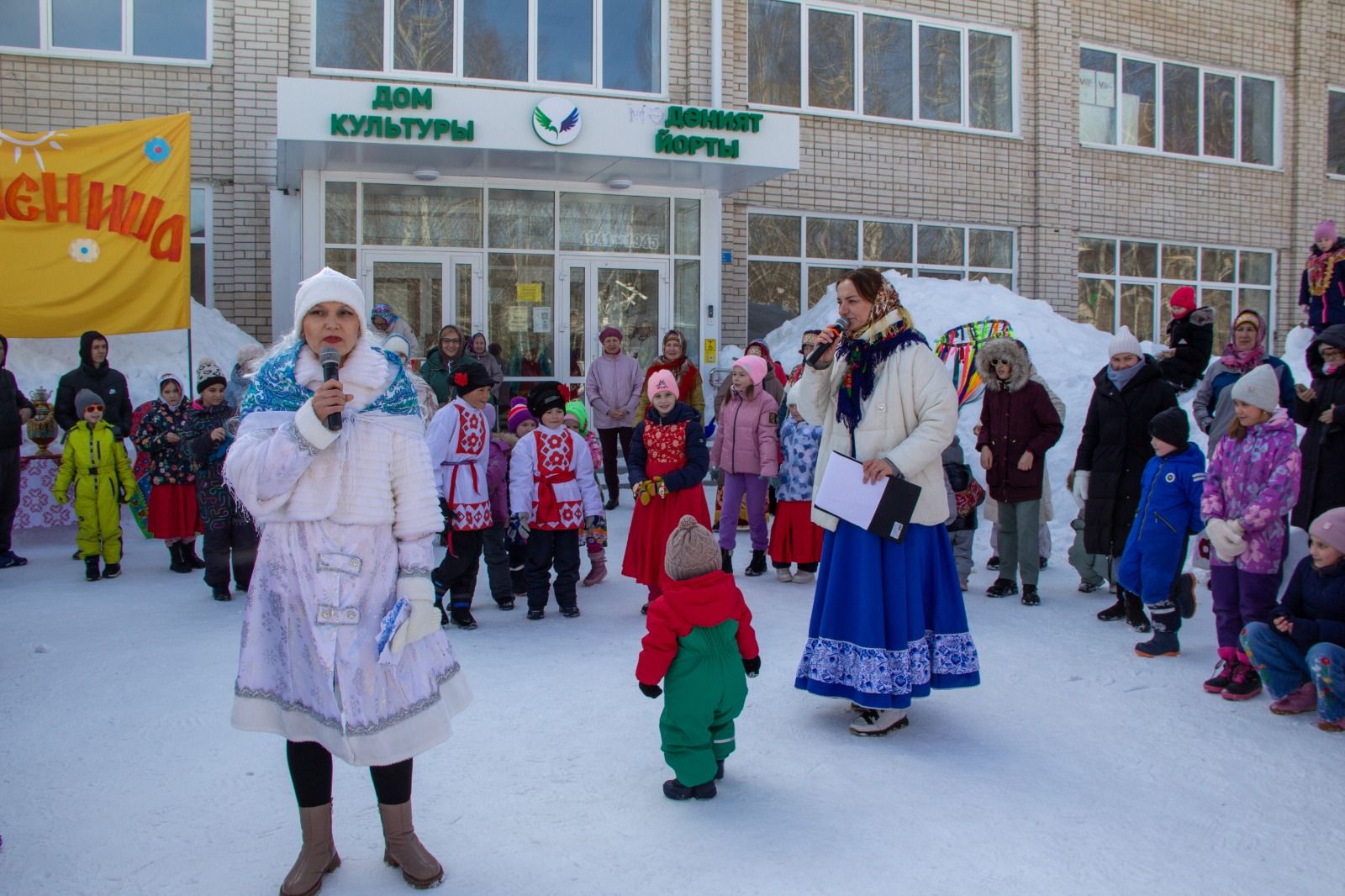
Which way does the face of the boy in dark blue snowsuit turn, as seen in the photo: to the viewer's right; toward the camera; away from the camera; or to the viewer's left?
to the viewer's left

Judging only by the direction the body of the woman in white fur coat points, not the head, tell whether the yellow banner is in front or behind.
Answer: behind

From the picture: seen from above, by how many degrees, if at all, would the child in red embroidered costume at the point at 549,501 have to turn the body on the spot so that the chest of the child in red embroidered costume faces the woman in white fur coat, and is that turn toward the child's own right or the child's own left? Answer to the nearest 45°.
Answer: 0° — they already face them

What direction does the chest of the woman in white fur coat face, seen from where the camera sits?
toward the camera

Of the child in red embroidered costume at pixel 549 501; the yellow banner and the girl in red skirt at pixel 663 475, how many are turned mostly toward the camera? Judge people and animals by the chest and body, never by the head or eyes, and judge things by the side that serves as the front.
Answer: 3

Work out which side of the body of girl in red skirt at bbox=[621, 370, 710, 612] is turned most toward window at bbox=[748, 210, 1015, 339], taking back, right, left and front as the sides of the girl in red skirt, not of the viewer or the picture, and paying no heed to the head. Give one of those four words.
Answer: back

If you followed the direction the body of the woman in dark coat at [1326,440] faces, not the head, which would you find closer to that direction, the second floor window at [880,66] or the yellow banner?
the yellow banner

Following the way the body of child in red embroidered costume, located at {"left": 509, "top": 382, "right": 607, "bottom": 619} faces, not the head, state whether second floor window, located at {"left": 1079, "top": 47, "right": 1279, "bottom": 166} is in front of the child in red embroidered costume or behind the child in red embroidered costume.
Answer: behind

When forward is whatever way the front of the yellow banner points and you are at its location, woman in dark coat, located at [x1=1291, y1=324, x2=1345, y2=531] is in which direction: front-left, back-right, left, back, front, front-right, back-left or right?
front-left

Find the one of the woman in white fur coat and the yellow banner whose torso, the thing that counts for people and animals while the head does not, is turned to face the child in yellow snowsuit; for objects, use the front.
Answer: the yellow banner

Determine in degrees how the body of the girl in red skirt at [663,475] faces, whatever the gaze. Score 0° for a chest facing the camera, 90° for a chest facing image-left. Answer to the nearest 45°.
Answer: approximately 0°

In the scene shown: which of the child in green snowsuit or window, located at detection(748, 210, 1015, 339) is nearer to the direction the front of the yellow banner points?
the child in green snowsuit
